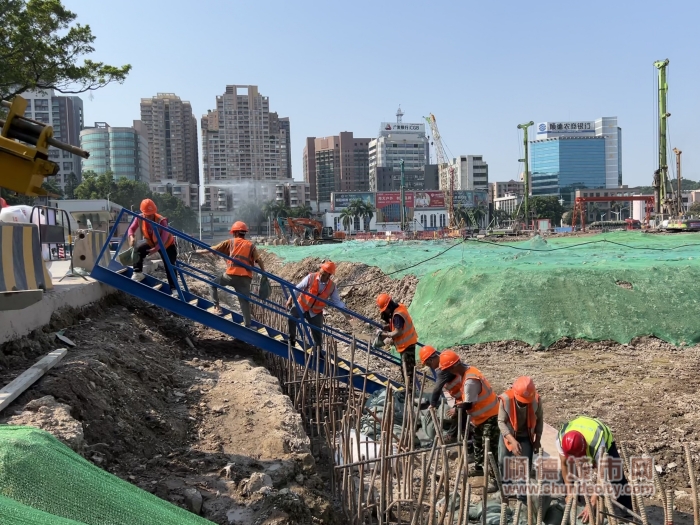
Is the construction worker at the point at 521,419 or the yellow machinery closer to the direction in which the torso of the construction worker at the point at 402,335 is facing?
the yellow machinery

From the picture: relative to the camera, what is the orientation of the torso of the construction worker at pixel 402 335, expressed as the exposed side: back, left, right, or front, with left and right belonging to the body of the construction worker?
left

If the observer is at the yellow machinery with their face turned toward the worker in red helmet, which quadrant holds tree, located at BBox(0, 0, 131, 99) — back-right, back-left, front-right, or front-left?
back-left

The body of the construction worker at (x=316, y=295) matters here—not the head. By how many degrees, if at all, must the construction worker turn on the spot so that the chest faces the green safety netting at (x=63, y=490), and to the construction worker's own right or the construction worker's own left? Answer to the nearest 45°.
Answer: approximately 45° to the construction worker's own right

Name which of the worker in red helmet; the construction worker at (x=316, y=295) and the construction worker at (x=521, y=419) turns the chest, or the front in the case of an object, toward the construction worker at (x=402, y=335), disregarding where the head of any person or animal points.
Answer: the construction worker at (x=316, y=295)

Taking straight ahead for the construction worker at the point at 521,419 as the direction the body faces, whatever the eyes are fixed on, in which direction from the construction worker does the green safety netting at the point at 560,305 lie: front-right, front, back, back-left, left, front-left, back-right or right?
back

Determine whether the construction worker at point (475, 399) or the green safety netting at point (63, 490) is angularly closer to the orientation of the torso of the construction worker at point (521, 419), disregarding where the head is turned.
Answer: the green safety netting

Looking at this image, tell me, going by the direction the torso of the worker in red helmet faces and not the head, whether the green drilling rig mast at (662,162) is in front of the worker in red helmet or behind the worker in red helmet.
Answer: behind

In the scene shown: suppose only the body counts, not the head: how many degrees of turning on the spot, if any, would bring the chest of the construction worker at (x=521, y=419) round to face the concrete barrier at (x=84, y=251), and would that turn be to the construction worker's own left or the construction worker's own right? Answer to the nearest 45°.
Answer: approximately 135° to the construction worker's own right

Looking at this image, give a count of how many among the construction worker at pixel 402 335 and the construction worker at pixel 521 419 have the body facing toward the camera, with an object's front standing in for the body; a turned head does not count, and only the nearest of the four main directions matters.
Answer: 1
